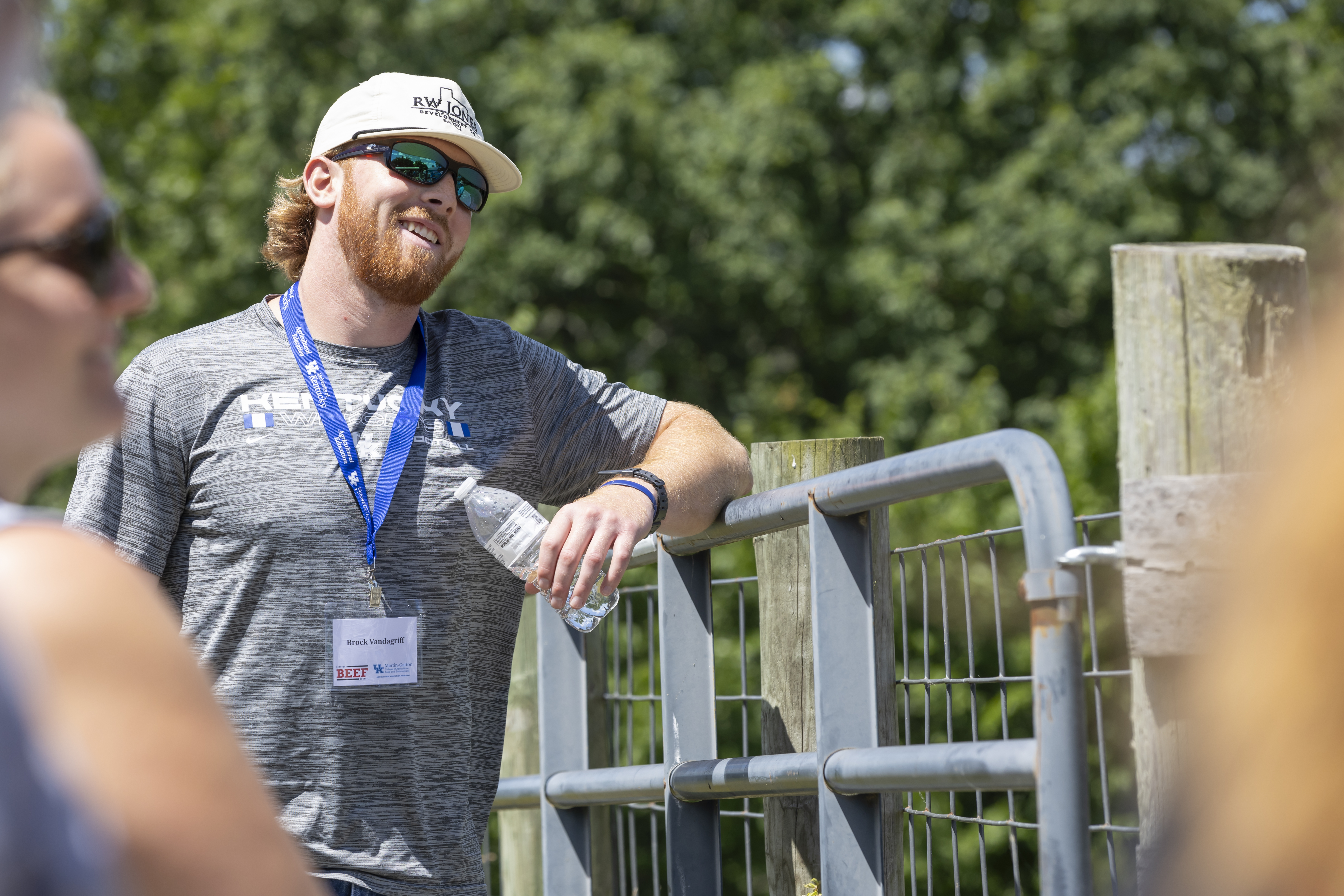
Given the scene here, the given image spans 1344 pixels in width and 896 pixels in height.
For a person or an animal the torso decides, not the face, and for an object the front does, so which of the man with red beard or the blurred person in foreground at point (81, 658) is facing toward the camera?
the man with red beard

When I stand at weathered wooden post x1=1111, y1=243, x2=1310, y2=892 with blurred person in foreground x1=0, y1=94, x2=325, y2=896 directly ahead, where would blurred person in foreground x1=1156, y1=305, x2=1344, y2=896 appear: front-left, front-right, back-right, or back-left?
front-left

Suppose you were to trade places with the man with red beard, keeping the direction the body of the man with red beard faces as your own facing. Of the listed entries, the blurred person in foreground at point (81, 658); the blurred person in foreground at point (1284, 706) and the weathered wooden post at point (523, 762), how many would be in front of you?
2

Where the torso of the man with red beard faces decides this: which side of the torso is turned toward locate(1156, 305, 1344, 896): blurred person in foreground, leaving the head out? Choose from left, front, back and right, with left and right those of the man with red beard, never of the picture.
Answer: front

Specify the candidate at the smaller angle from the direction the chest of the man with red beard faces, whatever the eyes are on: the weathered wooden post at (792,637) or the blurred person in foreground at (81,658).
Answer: the blurred person in foreground

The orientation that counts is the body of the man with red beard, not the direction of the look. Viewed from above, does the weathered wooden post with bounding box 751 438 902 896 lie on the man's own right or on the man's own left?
on the man's own left

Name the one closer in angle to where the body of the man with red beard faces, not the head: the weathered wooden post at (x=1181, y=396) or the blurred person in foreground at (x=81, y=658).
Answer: the blurred person in foreground

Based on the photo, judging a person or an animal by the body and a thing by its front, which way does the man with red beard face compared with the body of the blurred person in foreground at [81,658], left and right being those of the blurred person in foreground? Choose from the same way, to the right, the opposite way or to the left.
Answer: to the right

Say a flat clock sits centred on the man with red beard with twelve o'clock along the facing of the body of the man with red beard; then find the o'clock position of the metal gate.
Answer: The metal gate is roughly at 10 o'clock from the man with red beard.

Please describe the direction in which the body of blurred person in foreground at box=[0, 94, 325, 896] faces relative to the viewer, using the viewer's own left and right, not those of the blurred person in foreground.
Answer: facing to the right of the viewer

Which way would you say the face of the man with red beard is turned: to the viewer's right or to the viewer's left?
to the viewer's right

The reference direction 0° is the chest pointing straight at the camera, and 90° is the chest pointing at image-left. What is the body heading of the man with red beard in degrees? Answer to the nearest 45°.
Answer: approximately 0°

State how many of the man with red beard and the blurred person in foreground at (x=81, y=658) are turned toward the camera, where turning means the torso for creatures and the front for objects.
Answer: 1

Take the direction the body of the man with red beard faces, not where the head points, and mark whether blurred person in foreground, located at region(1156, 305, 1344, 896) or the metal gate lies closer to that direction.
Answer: the blurred person in foreground

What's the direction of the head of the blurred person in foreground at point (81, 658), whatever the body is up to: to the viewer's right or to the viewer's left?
to the viewer's right
